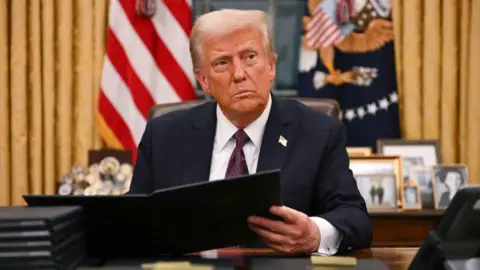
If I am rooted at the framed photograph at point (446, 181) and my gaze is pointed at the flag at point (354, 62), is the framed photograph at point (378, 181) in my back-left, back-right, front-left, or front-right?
front-left

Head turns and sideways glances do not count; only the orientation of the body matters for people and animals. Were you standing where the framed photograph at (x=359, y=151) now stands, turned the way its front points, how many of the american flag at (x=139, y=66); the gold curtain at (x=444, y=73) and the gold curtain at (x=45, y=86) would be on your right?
2

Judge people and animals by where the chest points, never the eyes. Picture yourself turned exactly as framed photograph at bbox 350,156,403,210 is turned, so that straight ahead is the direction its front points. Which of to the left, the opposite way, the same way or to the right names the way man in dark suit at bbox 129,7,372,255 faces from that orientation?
the same way

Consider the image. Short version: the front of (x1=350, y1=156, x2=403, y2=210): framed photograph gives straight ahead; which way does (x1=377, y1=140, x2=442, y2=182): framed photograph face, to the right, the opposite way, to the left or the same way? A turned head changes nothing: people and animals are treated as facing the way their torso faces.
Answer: the same way

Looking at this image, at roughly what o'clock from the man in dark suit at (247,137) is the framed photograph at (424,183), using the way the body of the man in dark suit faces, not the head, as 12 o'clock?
The framed photograph is roughly at 7 o'clock from the man in dark suit.

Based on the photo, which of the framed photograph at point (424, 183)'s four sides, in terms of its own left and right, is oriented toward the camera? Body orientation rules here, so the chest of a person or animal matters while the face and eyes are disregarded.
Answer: front

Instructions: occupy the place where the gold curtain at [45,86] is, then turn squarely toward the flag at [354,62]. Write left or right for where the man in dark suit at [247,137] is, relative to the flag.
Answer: right

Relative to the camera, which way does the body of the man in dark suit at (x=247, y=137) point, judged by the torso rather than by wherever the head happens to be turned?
toward the camera

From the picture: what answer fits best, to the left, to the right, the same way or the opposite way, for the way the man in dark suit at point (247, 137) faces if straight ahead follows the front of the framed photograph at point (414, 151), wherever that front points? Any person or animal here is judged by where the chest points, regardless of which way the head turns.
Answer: the same way

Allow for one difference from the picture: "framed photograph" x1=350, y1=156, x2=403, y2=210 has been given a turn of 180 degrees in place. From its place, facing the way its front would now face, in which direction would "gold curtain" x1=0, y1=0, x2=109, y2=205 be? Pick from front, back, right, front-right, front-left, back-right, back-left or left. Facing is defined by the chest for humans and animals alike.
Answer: left

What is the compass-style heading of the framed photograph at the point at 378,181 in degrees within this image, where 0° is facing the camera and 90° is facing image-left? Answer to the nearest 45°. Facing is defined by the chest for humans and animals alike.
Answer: approximately 0°

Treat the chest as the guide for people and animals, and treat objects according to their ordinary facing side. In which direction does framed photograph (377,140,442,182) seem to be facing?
toward the camera
